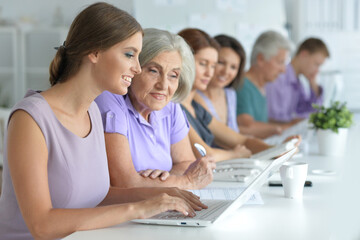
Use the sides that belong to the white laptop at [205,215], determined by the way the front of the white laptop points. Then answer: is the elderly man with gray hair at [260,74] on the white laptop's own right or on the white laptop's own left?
on the white laptop's own right

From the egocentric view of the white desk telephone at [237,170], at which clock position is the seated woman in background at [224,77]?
The seated woman in background is roughly at 3 o'clock from the white desk telephone.

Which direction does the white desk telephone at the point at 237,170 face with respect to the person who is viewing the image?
facing to the left of the viewer

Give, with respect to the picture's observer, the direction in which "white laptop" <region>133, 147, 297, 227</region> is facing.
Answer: facing to the left of the viewer
